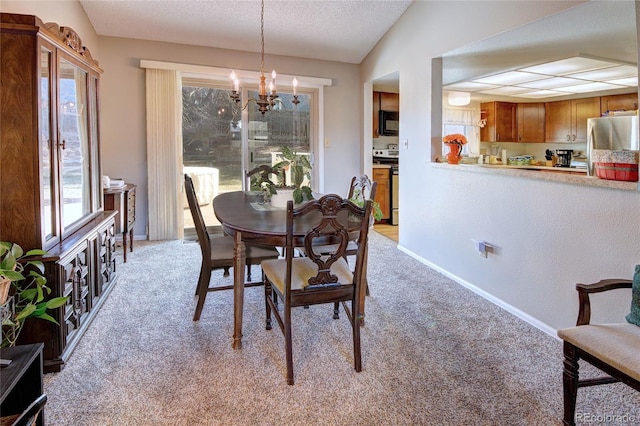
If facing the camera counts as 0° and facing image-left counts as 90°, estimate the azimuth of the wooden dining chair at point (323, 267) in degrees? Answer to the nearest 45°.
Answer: approximately 135°

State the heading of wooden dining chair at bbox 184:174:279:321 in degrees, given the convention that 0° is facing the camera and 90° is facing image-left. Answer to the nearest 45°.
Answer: approximately 270°

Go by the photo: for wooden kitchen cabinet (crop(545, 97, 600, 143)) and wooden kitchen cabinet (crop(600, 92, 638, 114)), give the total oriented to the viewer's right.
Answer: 0

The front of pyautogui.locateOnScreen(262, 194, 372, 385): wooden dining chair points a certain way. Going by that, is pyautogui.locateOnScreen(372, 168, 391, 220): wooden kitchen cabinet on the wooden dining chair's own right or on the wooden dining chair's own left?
on the wooden dining chair's own right

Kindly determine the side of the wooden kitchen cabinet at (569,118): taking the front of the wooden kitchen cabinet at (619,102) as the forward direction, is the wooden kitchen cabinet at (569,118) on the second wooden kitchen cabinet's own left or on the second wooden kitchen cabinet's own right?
on the second wooden kitchen cabinet's own right

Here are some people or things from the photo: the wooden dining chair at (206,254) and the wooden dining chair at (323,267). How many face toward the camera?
0

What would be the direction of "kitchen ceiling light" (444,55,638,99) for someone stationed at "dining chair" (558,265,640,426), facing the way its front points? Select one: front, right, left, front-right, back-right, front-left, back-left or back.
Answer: back-right

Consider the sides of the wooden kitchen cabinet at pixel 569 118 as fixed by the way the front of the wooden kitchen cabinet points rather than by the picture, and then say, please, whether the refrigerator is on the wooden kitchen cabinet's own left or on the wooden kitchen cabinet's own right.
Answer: on the wooden kitchen cabinet's own left
